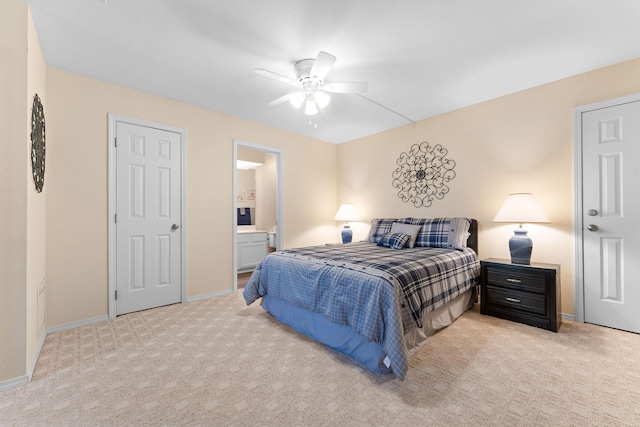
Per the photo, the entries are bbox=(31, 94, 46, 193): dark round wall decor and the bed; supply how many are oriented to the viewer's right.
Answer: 1

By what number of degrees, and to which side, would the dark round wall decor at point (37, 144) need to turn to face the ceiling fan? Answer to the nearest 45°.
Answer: approximately 45° to its right

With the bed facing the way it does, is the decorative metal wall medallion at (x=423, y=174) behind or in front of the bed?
behind

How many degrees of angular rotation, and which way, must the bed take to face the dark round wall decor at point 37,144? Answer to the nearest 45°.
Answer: approximately 45° to its right

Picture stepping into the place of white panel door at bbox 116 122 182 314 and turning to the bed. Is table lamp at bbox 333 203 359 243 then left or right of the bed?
left

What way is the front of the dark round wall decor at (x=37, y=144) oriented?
to the viewer's right

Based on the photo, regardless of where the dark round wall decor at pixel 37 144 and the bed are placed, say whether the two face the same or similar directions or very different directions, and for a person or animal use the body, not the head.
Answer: very different directions

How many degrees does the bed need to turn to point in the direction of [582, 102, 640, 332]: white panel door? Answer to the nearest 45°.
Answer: approximately 135° to its left
